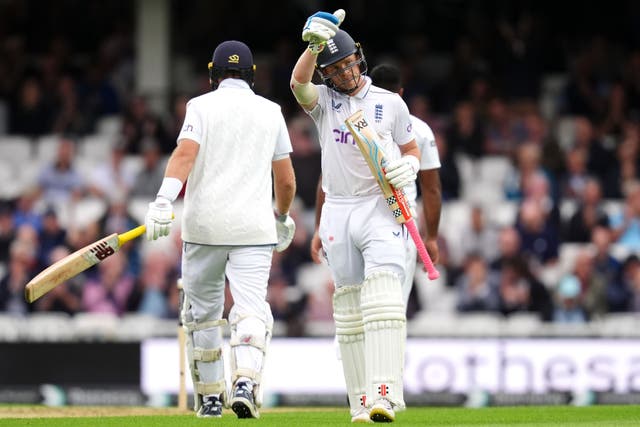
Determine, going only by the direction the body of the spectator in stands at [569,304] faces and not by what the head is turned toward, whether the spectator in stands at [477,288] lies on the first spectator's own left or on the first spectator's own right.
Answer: on the first spectator's own right

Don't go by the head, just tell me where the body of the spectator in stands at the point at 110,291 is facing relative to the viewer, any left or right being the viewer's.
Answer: facing the viewer

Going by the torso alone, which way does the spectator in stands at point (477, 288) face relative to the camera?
toward the camera

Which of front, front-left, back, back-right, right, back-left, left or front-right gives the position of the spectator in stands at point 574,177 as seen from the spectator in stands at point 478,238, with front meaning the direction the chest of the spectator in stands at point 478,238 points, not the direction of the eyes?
back-left

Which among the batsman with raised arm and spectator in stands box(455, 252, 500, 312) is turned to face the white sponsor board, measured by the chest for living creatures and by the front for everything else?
the spectator in stands

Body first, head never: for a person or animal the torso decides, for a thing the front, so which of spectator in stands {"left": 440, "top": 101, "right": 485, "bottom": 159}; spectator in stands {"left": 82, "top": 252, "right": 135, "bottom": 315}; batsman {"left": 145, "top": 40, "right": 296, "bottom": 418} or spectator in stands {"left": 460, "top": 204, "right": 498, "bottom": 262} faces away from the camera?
the batsman

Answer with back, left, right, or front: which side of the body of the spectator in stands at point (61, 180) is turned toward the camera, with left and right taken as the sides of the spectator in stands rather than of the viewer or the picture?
front

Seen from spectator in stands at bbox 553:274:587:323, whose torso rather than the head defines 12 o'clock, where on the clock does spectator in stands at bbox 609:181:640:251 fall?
spectator in stands at bbox 609:181:640:251 is roughly at 7 o'clock from spectator in stands at bbox 553:274:587:323.

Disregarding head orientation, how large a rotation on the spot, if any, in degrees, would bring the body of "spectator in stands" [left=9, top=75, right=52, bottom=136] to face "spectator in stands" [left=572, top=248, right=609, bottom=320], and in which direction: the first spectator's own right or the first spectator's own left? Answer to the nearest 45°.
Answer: approximately 45° to the first spectator's own left

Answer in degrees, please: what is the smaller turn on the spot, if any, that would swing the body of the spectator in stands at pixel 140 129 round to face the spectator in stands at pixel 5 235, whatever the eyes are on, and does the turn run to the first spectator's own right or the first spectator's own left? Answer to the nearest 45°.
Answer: approximately 45° to the first spectator's own right

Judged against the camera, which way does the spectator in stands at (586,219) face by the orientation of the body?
toward the camera
